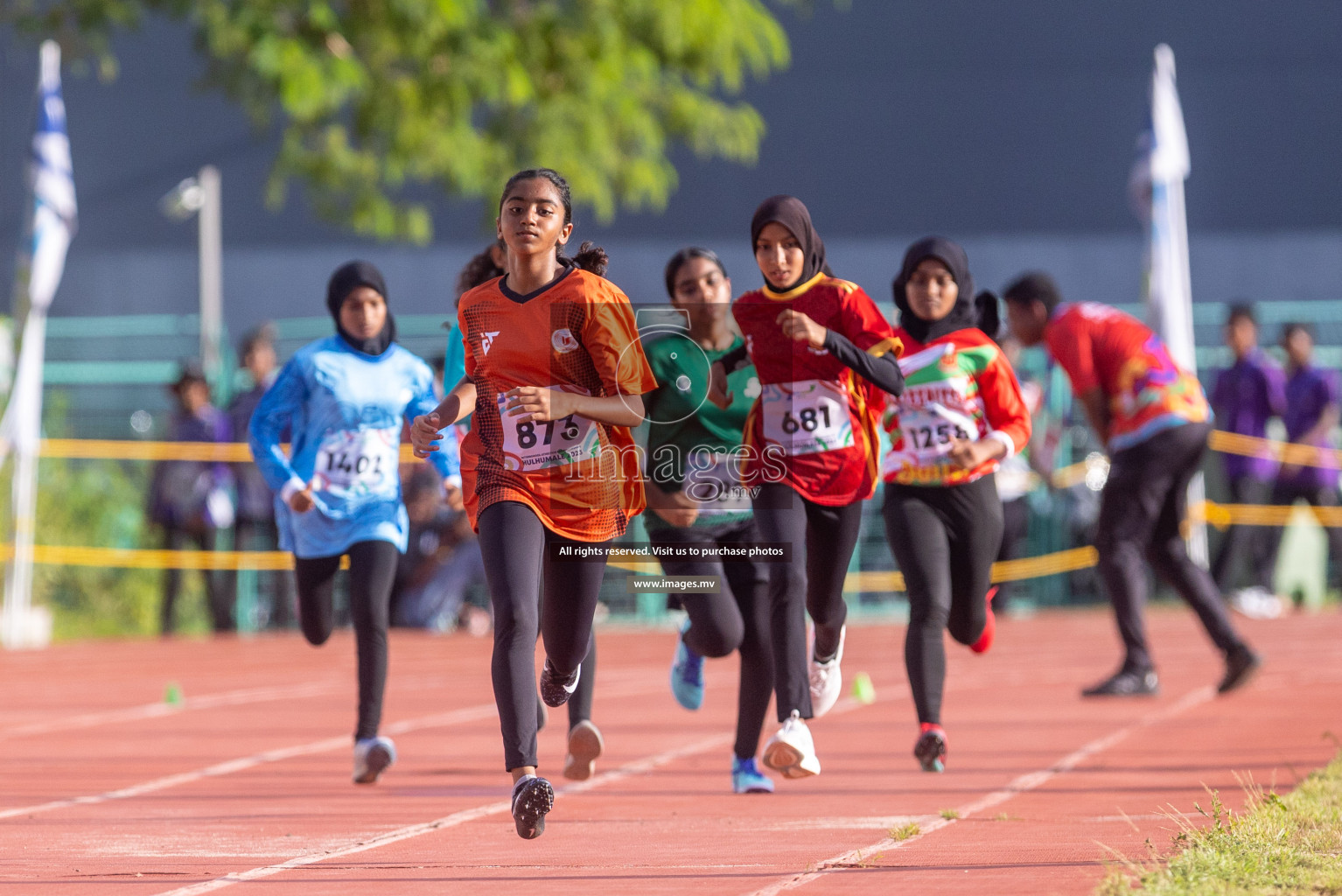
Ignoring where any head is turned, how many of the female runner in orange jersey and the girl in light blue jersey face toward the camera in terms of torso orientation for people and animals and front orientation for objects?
2

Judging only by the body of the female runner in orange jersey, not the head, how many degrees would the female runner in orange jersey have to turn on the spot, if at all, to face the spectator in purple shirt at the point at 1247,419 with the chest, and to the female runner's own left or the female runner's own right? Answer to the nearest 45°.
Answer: approximately 135° to the female runner's own left

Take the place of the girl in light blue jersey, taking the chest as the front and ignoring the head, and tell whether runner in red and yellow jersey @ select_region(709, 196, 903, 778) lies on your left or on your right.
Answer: on your left

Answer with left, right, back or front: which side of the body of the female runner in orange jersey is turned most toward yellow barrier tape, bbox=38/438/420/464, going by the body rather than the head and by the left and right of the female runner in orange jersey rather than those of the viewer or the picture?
back

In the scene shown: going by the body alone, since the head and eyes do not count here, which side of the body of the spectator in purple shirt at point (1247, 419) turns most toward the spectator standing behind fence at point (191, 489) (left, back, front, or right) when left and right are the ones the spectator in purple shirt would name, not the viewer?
right

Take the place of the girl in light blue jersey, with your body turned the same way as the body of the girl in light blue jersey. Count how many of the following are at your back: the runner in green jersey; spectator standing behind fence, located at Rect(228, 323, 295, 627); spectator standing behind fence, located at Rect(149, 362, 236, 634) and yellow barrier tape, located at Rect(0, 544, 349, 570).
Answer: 3

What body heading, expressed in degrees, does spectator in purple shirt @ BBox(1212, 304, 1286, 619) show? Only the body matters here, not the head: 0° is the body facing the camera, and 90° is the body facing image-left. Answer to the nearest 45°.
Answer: approximately 0°
